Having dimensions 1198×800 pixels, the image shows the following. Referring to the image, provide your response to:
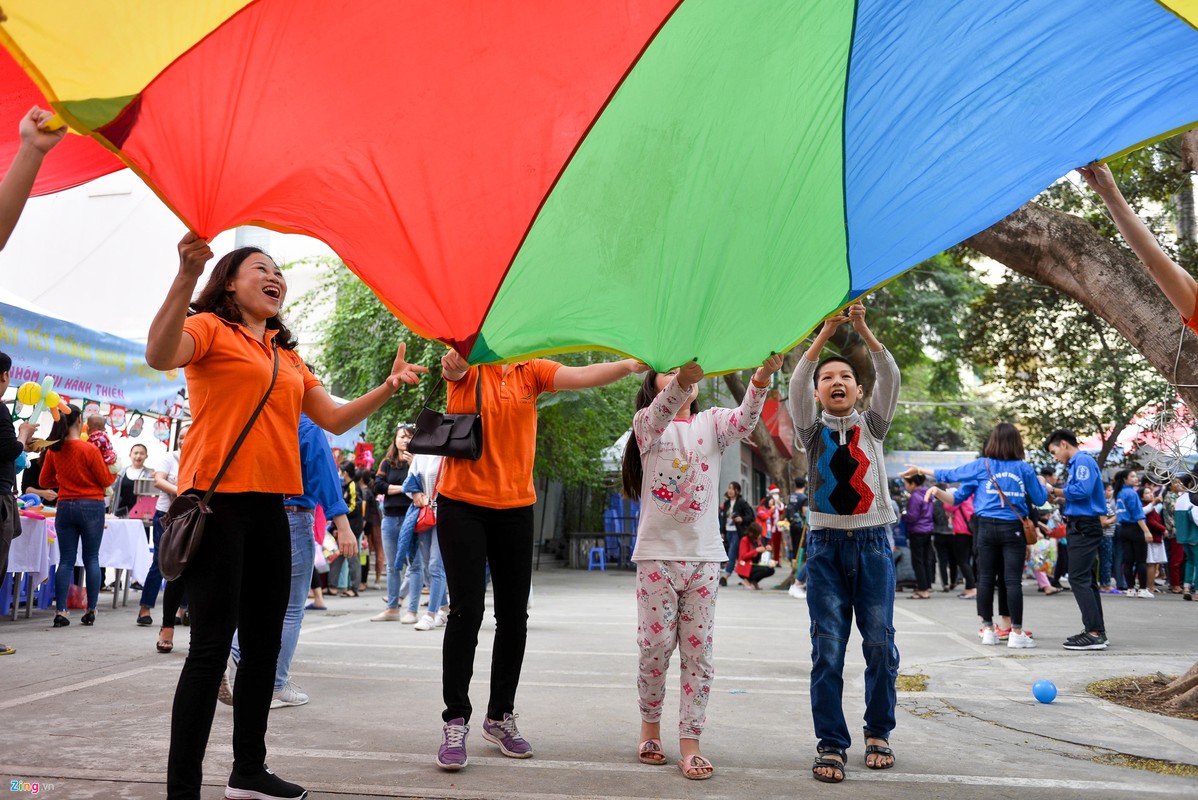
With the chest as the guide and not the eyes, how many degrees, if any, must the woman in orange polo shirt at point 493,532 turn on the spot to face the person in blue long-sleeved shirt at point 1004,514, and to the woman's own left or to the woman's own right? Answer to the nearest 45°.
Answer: approximately 135° to the woman's own left

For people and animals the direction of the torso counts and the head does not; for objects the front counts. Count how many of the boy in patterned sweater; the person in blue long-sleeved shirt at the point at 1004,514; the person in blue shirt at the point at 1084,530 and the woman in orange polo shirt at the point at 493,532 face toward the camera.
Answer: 2

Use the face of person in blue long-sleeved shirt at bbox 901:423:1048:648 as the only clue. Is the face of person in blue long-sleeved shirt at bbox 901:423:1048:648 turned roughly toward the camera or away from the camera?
away from the camera

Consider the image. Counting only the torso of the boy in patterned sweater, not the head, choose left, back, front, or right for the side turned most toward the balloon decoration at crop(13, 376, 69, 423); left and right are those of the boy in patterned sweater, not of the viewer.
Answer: right

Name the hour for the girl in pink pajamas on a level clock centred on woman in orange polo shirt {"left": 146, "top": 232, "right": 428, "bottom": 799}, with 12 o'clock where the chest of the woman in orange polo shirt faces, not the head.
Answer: The girl in pink pajamas is roughly at 10 o'clock from the woman in orange polo shirt.

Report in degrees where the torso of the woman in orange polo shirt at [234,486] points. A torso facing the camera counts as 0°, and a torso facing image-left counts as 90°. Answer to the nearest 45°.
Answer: approximately 315°

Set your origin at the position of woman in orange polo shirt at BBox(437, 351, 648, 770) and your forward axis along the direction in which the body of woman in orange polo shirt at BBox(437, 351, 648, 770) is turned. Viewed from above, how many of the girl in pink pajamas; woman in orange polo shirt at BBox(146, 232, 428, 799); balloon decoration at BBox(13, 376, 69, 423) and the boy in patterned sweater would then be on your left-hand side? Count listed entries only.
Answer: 2

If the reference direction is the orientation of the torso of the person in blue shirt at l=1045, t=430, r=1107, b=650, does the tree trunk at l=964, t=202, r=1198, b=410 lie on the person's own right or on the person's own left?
on the person's own left

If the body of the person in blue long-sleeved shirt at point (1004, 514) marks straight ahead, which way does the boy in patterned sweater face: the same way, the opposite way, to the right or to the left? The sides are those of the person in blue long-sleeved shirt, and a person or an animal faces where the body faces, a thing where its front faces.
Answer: the opposite way

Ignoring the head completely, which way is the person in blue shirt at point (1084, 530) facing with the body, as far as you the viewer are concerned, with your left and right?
facing to the left of the viewer
